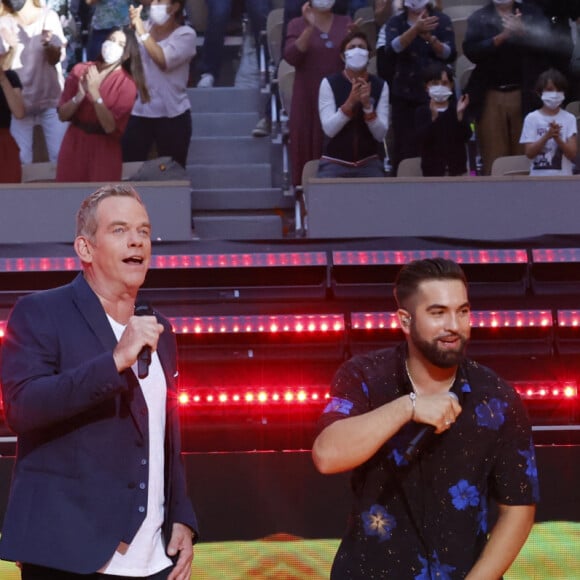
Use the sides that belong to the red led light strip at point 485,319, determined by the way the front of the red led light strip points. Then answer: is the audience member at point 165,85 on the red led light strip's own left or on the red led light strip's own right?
on the red led light strip's own right

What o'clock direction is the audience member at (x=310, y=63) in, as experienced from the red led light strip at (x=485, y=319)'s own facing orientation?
The audience member is roughly at 5 o'clock from the red led light strip.

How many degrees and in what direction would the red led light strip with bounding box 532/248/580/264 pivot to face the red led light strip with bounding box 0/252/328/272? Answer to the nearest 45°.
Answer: approximately 90° to its right

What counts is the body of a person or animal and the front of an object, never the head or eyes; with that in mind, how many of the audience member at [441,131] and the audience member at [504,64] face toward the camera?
2

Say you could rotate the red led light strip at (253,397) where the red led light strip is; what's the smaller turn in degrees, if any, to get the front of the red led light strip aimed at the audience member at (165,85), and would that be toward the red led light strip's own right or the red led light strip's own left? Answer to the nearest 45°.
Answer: approximately 180°

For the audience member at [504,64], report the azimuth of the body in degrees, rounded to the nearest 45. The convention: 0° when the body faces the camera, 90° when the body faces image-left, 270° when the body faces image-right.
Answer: approximately 0°
